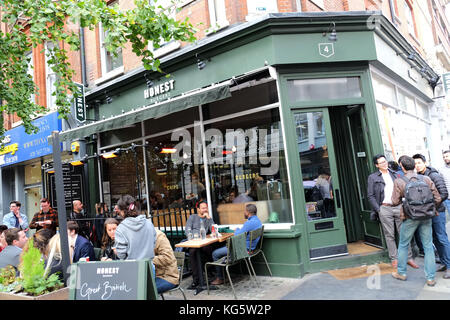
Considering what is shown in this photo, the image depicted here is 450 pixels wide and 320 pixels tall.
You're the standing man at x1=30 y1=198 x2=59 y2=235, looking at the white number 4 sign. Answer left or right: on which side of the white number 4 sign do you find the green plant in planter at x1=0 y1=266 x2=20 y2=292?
right

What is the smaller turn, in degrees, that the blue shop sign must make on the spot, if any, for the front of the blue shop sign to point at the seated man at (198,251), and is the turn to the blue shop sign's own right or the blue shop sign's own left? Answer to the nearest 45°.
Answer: approximately 45° to the blue shop sign's own left

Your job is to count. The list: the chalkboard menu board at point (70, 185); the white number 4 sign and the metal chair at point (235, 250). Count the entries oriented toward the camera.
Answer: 2

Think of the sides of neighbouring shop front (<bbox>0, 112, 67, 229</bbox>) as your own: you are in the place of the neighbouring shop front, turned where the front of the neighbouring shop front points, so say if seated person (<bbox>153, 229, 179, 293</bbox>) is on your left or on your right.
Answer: on your left

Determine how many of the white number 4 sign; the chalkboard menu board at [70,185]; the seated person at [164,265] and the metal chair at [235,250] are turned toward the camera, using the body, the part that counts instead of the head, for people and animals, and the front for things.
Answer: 2

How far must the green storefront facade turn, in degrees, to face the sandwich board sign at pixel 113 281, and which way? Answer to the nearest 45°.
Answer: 0° — it already faces it

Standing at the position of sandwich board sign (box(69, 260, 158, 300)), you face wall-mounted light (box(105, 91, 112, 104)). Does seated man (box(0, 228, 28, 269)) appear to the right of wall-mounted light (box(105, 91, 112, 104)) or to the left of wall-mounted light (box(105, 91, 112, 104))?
left

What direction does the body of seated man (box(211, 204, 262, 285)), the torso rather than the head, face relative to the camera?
to the viewer's left

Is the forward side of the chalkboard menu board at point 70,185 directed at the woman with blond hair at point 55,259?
yes

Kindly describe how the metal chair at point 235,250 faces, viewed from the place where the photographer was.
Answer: facing away from the viewer and to the left of the viewer
